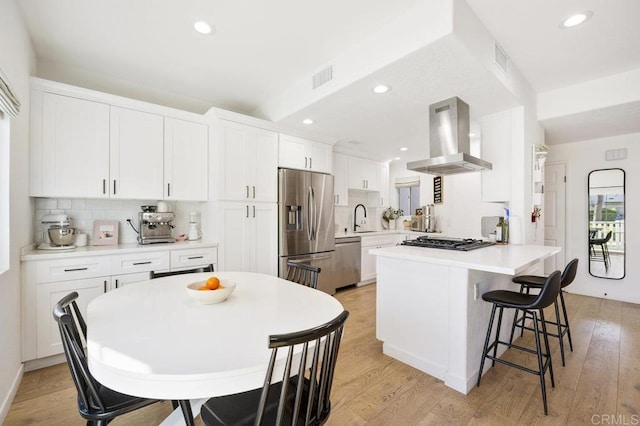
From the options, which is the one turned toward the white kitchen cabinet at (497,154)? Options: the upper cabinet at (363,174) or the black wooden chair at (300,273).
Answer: the upper cabinet

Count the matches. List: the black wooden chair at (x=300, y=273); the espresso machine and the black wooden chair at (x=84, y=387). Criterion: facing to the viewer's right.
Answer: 1

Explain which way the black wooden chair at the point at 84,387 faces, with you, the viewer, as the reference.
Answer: facing to the right of the viewer

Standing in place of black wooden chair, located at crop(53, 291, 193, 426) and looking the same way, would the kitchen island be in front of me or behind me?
in front

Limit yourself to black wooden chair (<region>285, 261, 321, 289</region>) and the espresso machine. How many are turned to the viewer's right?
0

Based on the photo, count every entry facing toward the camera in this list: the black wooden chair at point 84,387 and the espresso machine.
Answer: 1

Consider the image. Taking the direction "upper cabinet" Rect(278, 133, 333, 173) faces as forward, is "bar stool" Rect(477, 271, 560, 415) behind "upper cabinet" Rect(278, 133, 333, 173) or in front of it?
in front

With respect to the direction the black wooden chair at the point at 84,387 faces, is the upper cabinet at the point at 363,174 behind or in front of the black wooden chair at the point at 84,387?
in front

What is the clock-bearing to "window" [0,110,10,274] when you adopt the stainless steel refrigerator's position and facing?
The window is roughly at 3 o'clock from the stainless steel refrigerator.

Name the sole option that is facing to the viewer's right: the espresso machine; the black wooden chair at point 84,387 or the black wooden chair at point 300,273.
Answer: the black wooden chair at point 84,387

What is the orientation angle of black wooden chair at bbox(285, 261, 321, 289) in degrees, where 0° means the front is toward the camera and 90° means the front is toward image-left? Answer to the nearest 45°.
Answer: approximately 45°

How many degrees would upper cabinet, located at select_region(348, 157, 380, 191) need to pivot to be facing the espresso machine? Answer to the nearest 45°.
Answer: approximately 90° to its right
